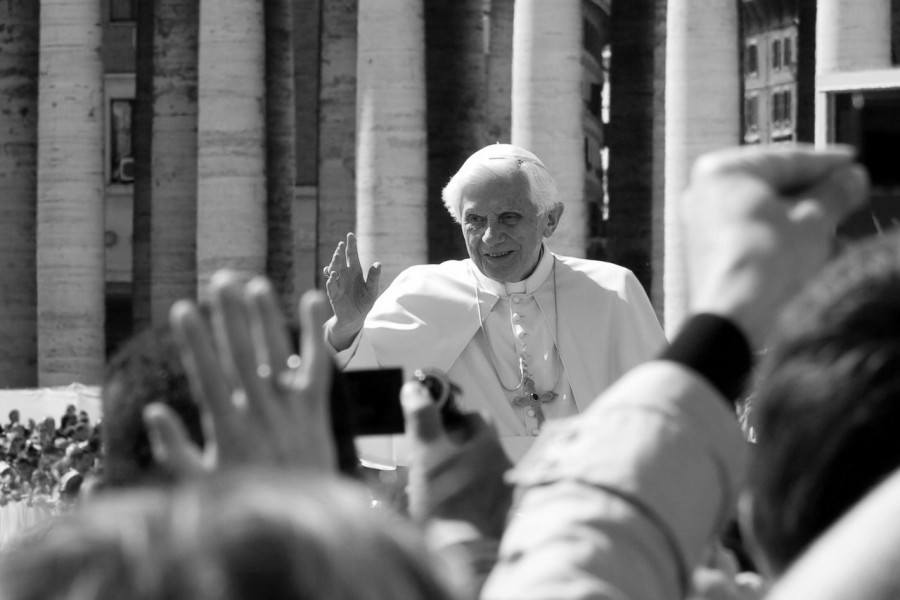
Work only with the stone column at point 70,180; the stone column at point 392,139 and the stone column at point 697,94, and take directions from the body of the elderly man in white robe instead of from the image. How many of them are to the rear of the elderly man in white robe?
3

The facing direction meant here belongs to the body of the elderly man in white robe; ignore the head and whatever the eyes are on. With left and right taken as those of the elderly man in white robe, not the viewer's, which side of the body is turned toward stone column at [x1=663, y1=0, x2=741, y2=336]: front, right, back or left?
back

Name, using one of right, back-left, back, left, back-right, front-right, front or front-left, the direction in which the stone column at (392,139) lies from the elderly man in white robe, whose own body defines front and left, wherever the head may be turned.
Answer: back

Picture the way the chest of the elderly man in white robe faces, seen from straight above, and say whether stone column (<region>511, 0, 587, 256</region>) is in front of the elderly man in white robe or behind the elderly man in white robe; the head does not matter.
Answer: behind

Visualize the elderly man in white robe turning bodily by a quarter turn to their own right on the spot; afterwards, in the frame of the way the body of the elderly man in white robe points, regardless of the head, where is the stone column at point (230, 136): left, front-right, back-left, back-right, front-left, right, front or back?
right

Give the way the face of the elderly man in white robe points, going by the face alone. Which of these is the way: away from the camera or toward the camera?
toward the camera

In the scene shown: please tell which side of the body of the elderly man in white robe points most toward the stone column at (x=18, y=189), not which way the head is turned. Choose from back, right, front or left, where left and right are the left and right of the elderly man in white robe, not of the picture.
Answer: back

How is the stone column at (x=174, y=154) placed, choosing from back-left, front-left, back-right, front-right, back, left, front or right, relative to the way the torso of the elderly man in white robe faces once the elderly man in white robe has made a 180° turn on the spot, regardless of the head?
front

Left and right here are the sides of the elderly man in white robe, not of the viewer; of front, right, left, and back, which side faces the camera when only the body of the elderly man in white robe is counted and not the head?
front
